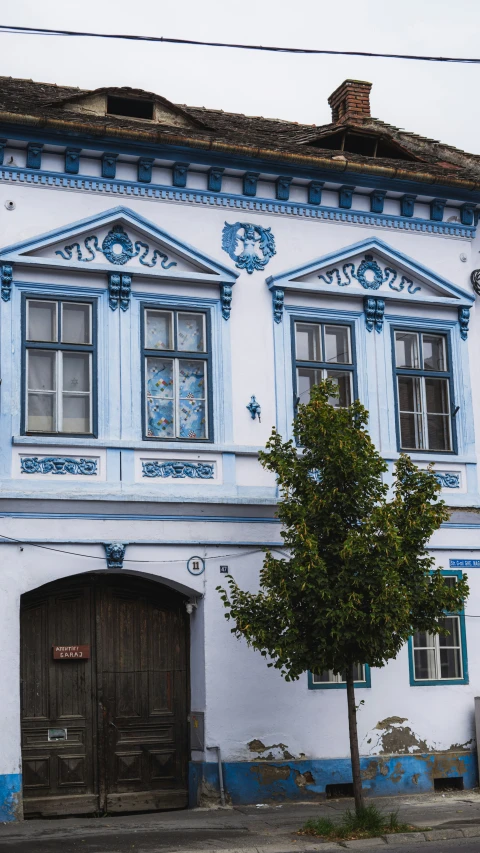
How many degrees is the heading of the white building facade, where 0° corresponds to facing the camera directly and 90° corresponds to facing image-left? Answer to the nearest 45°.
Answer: approximately 0°

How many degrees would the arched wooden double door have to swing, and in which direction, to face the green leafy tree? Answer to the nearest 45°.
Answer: approximately 45° to its left
